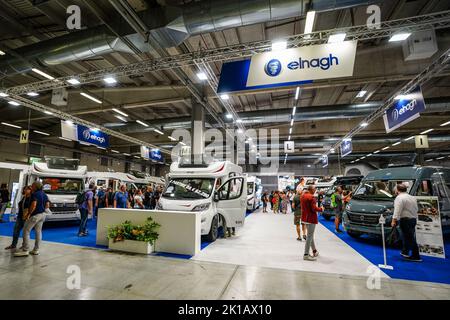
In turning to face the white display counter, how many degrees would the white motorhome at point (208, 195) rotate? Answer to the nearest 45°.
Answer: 0° — it already faces it

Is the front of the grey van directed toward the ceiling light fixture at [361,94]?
no

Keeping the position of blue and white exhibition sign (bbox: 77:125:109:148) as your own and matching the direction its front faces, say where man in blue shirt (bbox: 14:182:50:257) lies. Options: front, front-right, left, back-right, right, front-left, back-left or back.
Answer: front-right

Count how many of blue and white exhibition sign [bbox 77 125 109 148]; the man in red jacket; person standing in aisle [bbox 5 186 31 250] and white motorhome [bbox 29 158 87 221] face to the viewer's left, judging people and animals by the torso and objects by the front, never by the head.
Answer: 1

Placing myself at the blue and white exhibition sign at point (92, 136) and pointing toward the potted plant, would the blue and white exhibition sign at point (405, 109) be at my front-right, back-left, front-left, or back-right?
front-left

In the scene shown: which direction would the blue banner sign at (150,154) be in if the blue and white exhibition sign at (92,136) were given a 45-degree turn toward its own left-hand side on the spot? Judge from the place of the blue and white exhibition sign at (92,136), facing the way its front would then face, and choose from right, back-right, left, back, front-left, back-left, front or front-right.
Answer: front-left

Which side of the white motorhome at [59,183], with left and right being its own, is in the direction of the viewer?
front

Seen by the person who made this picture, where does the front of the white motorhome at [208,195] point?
facing the viewer and to the left of the viewer

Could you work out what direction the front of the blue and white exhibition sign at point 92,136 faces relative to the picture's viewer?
facing the viewer and to the right of the viewer

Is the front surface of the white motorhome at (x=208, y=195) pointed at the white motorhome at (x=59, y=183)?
no

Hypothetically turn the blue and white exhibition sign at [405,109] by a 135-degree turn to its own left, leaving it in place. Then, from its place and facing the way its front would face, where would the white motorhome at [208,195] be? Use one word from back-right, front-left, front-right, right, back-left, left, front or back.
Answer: back-right
